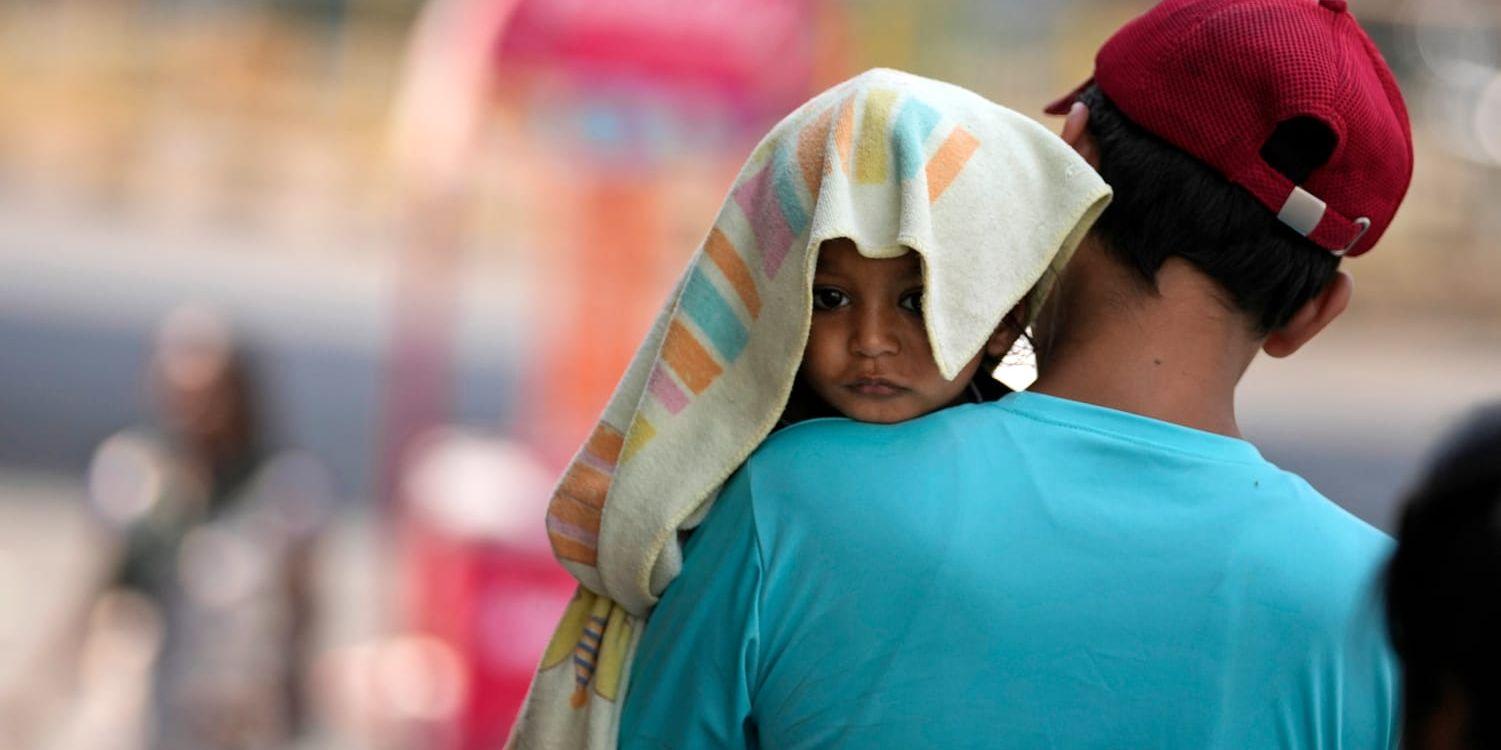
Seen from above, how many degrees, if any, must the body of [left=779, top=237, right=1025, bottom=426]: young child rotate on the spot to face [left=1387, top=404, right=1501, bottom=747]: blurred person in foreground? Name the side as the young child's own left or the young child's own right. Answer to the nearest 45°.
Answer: approximately 45° to the young child's own left

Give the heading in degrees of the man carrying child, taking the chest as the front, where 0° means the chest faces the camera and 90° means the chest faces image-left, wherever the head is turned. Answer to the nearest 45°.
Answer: approximately 180°

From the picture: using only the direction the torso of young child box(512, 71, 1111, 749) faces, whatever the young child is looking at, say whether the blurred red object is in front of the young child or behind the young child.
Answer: behind
